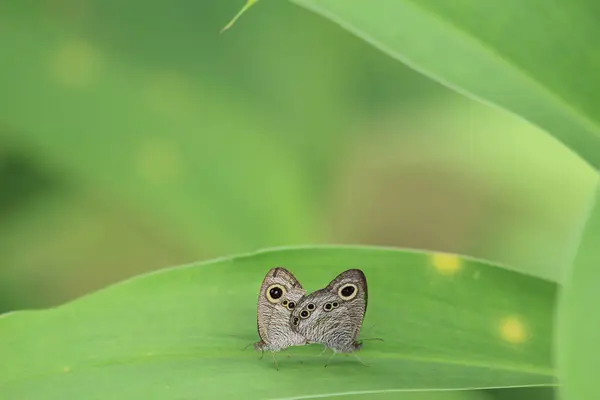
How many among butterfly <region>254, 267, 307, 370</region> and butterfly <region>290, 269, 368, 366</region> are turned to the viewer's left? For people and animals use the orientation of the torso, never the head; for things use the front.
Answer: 1

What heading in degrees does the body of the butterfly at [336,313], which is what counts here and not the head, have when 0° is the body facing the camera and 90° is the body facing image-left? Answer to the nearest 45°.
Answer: approximately 270°

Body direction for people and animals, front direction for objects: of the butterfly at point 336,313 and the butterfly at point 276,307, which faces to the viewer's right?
the butterfly at point 336,313

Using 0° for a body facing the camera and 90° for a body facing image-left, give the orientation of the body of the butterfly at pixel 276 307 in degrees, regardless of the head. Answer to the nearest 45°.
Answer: approximately 90°

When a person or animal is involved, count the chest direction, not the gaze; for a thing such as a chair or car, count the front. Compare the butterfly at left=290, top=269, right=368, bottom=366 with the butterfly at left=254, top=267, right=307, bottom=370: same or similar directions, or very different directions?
very different directions
